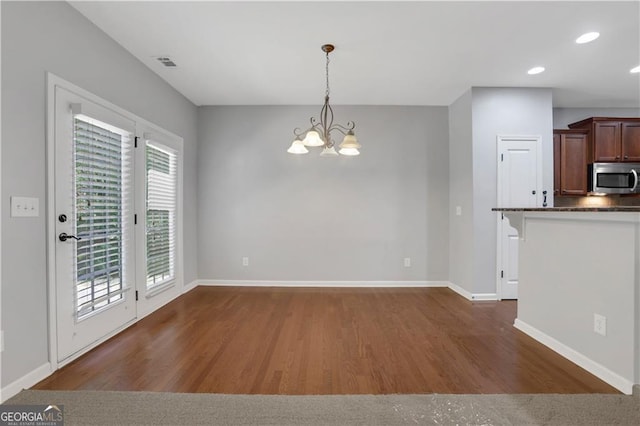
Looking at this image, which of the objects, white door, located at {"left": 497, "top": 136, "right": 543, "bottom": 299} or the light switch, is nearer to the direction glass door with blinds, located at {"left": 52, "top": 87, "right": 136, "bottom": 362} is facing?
the white door

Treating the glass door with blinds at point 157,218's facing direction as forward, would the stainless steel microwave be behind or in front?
in front

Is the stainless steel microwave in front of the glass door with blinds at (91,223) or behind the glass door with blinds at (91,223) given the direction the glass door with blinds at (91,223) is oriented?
in front

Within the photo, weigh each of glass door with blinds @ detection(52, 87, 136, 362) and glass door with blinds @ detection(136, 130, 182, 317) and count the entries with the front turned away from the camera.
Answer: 0

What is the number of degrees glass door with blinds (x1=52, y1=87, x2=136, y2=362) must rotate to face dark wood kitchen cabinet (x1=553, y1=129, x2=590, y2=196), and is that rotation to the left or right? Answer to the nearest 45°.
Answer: approximately 45° to its left

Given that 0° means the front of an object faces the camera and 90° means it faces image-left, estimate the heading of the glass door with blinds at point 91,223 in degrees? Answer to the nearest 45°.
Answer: approximately 315°

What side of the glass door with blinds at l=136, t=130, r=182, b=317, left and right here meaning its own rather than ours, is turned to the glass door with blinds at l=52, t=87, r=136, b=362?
right

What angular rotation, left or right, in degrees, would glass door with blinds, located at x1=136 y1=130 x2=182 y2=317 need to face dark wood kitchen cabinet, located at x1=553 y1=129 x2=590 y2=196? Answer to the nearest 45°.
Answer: approximately 45° to its left

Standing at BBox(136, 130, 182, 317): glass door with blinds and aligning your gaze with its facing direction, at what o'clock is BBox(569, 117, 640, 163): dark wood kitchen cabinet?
The dark wood kitchen cabinet is roughly at 11 o'clock from the glass door with blinds.

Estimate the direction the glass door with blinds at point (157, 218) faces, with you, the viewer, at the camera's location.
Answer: facing the viewer and to the right of the viewer

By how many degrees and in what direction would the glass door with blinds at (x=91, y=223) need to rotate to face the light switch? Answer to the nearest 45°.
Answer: approximately 90° to its right

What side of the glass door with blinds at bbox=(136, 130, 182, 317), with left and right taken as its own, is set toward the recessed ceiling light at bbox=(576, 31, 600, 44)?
front
